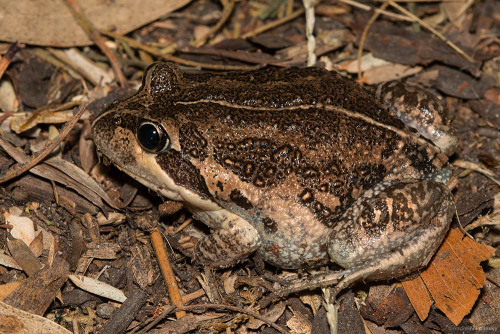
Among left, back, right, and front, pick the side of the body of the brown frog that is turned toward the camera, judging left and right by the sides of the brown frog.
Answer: left

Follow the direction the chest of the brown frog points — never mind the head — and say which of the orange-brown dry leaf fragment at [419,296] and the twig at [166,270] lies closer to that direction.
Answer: the twig

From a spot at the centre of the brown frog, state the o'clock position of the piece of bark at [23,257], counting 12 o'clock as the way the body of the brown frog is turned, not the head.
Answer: The piece of bark is roughly at 12 o'clock from the brown frog.

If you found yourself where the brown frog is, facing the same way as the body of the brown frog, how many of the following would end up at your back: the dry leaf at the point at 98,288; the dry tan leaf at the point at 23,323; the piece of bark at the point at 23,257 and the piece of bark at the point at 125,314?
0

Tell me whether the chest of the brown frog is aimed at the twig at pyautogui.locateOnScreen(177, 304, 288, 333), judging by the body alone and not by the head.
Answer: no

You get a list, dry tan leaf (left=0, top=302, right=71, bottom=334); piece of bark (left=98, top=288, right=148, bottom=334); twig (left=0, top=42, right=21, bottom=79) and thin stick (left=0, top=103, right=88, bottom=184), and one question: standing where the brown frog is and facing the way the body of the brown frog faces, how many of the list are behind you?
0

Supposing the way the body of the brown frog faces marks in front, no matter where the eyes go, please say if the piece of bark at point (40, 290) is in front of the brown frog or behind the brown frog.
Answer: in front

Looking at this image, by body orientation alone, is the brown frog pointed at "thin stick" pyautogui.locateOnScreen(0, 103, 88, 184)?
yes

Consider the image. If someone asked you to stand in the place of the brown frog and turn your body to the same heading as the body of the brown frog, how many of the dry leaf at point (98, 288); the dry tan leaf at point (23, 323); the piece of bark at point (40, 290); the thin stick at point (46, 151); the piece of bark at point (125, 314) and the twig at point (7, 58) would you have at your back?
0
